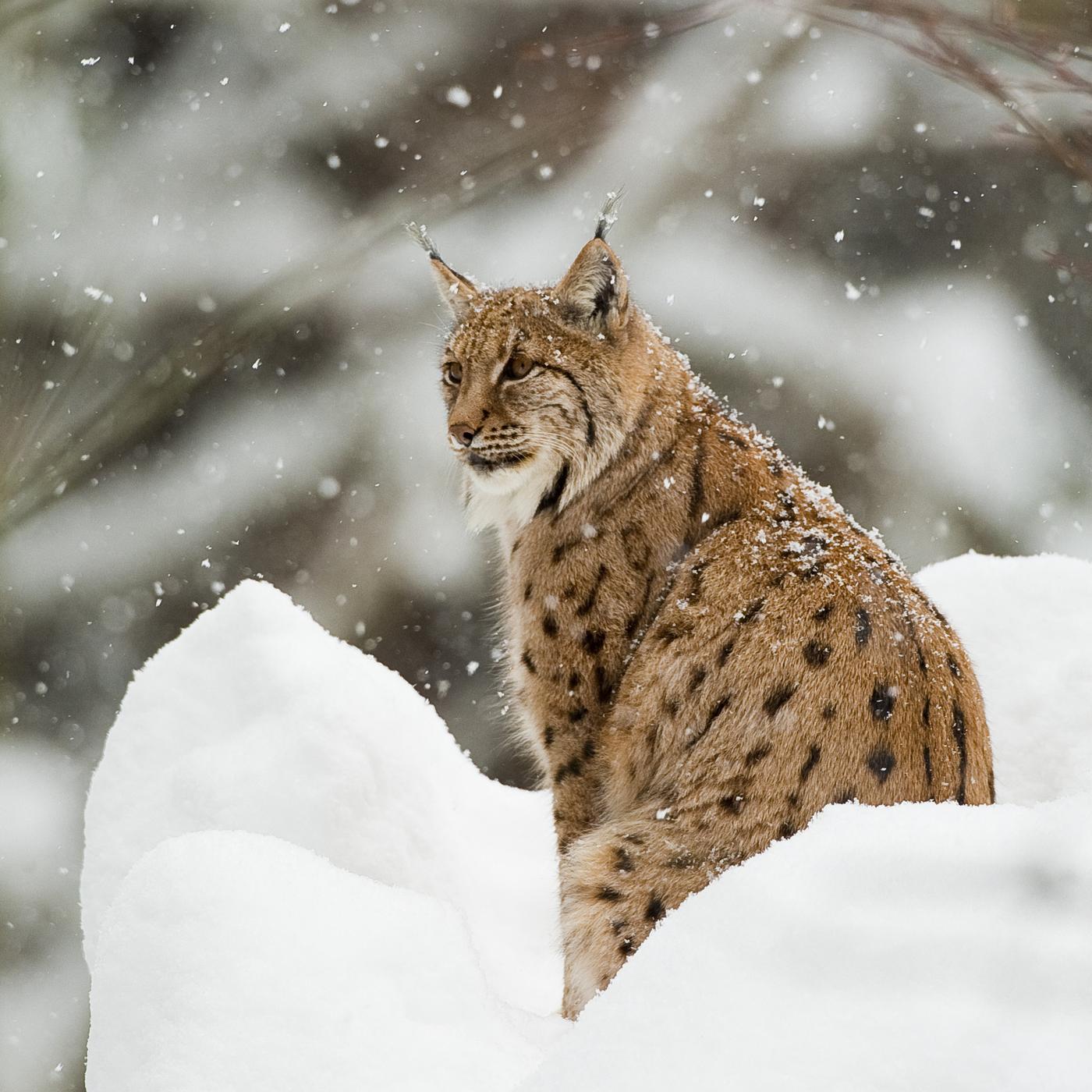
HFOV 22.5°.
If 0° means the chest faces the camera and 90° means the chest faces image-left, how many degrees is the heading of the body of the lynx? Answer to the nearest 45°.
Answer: approximately 90°

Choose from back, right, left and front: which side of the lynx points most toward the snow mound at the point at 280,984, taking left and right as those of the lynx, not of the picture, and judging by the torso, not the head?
left

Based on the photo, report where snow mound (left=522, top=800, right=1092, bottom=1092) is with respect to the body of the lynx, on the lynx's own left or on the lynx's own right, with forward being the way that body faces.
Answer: on the lynx's own left
